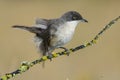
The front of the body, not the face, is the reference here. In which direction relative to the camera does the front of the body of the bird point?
to the viewer's right
